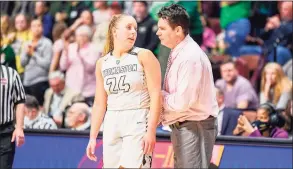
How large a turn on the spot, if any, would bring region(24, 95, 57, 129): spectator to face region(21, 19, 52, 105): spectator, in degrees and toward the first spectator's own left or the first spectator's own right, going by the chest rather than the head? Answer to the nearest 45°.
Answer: approximately 135° to the first spectator's own right

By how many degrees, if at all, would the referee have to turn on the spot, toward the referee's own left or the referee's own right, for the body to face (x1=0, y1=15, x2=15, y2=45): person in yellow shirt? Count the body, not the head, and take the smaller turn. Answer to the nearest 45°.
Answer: approximately 180°

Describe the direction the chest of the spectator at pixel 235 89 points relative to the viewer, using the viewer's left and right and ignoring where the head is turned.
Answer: facing the viewer and to the left of the viewer

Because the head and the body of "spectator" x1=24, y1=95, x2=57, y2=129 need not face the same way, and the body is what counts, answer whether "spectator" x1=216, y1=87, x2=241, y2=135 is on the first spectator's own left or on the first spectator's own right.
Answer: on the first spectator's own left

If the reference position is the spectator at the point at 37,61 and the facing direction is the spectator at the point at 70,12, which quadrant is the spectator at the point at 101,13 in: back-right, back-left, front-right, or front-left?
front-right

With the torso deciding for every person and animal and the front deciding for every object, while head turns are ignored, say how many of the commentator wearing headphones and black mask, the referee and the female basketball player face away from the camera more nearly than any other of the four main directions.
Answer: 0

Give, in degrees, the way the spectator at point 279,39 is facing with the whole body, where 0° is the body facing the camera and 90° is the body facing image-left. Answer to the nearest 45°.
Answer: approximately 45°

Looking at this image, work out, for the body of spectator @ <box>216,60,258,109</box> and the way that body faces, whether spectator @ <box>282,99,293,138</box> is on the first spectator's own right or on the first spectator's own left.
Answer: on the first spectator's own left

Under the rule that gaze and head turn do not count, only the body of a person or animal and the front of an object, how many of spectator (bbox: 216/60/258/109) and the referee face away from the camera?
0

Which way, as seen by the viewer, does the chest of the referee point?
toward the camera

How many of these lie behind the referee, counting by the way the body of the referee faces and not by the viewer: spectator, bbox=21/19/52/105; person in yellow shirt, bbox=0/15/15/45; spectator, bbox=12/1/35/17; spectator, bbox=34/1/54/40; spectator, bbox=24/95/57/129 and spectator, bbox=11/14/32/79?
6

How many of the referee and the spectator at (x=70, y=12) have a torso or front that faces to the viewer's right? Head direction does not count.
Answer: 0
